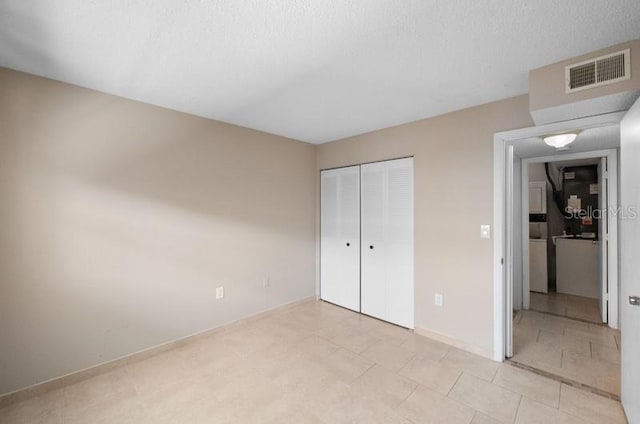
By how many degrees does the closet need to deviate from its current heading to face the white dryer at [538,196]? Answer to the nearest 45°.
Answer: approximately 180°

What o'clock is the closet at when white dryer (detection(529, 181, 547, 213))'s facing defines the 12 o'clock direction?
The closet is roughly at 1 o'clock from the white dryer.

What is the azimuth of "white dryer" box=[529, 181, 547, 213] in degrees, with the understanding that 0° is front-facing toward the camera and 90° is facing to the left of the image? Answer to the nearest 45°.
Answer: approximately 0°

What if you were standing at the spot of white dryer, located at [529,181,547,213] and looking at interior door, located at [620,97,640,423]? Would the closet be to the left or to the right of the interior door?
right

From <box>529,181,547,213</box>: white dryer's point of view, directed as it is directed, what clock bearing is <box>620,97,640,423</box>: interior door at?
The interior door is roughly at 12 o'clock from the white dryer.

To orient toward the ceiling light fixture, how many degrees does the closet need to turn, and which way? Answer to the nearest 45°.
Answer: approximately 135° to its left

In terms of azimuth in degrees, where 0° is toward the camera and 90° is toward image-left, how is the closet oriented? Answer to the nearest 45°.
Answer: approximately 45°
